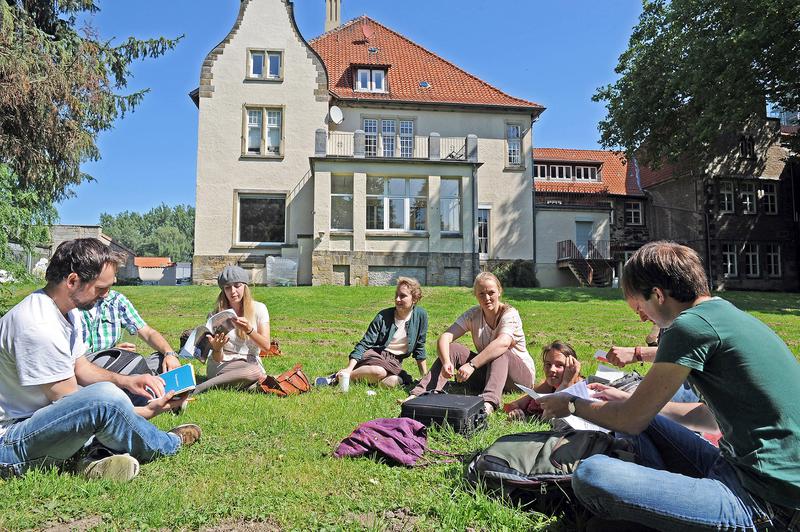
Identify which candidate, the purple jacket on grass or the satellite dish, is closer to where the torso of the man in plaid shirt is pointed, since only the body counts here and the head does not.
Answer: the purple jacket on grass

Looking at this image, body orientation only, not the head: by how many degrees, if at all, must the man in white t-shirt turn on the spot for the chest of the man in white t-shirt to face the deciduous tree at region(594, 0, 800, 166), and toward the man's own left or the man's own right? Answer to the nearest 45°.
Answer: approximately 45° to the man's own left

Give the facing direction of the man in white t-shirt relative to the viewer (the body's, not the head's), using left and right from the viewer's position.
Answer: facing to the right of the viewer

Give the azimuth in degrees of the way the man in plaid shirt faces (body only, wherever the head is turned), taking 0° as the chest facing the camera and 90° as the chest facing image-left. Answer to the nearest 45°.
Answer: approximately 315°
